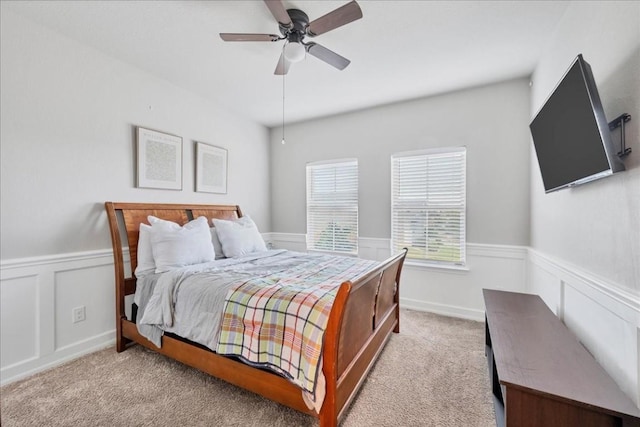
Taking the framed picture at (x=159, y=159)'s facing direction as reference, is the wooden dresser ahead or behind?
ahead

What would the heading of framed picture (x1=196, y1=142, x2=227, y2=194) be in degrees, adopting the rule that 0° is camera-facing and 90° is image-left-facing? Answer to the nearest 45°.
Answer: approximately 315°

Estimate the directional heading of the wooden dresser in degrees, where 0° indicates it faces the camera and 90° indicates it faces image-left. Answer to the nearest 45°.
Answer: approximately 90°

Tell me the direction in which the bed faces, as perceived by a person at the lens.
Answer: facing the viewer and to the right of the viewer

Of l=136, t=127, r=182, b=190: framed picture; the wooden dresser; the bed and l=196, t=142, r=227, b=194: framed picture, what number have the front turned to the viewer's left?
1

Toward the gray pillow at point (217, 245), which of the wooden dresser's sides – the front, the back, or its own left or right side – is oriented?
front

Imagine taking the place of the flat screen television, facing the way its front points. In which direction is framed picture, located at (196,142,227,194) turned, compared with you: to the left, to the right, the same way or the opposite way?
the opposite way

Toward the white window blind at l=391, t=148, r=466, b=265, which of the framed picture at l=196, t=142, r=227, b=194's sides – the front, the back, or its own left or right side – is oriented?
front

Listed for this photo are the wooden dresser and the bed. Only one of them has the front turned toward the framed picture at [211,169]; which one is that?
the wooden dresser

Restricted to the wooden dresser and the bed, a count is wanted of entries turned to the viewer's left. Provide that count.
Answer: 1
